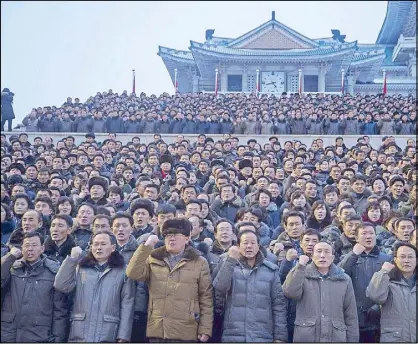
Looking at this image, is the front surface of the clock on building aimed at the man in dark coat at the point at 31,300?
yes

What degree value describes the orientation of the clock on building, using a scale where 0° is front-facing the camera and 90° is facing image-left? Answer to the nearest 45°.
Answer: approximately 0°

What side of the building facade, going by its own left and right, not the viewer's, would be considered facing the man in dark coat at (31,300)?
front

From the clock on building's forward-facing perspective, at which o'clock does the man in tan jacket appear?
The man in tan jacket is roughly at 12 o'clock from the clock on building.

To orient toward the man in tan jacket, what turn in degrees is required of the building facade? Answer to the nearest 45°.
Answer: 0° — it already faces them
